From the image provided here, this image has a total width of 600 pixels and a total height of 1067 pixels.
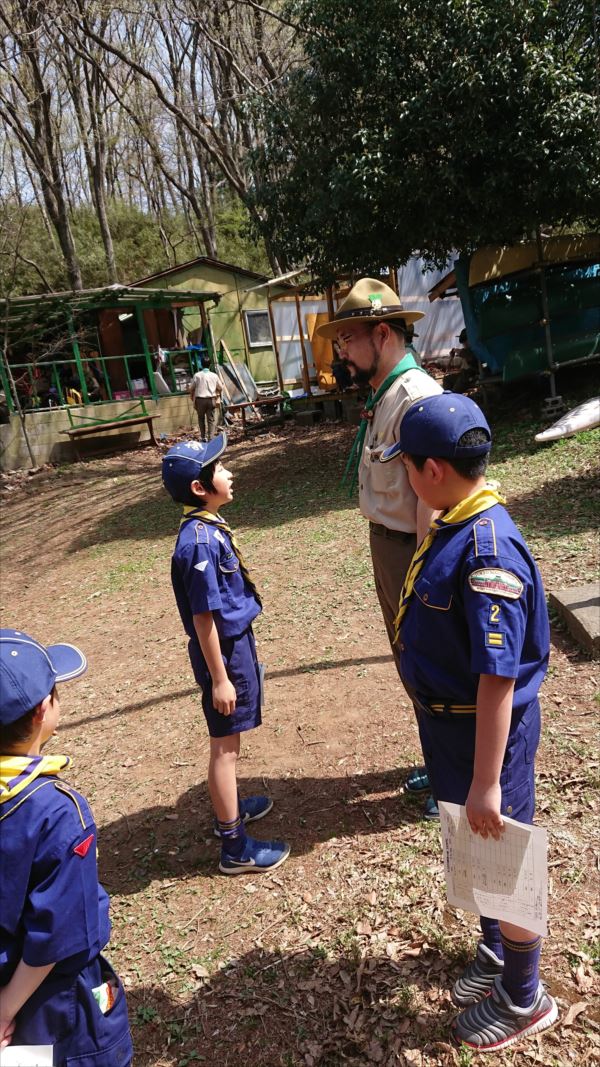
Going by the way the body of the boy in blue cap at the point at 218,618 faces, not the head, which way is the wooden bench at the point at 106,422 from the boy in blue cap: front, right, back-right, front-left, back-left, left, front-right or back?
left

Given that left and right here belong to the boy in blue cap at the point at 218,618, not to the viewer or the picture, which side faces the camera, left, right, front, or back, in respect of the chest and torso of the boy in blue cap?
right

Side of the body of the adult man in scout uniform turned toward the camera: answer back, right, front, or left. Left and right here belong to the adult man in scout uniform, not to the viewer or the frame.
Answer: left

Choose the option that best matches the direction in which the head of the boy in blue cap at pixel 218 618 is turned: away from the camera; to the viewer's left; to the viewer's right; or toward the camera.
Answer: to the viewer's right

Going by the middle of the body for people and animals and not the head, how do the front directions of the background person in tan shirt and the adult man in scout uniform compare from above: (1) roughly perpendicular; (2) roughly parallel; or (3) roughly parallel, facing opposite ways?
roughly perpendicular

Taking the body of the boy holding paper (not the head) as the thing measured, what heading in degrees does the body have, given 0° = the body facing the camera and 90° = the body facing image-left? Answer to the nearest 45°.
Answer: approximately 90°

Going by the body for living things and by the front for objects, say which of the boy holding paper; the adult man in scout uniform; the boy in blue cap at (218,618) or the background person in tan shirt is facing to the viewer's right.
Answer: the boy in blue cap

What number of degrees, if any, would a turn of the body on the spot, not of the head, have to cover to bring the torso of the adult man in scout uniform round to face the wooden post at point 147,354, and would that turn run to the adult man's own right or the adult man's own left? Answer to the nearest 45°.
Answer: approximately 90° to the adult man's own right

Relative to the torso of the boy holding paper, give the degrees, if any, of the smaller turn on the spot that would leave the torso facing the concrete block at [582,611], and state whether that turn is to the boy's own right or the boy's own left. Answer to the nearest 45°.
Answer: approximately 90° to the boy's own right

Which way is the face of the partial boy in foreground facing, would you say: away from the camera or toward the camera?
away from the camera

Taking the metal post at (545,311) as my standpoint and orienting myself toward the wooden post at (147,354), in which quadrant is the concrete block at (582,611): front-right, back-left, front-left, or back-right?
back-left

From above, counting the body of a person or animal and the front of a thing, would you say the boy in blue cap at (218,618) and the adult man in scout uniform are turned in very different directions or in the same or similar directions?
very different directions
